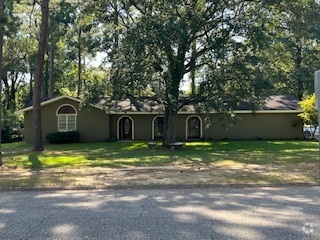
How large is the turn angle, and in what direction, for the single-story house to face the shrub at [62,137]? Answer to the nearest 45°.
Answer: approximately 90° to its right

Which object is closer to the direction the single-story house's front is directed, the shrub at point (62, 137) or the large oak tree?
the large oak tree

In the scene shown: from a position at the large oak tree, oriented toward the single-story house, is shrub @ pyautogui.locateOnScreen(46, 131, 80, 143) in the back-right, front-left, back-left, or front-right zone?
front-left

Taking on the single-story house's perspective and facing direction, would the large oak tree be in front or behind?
in front

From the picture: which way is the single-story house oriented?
toward the camera
